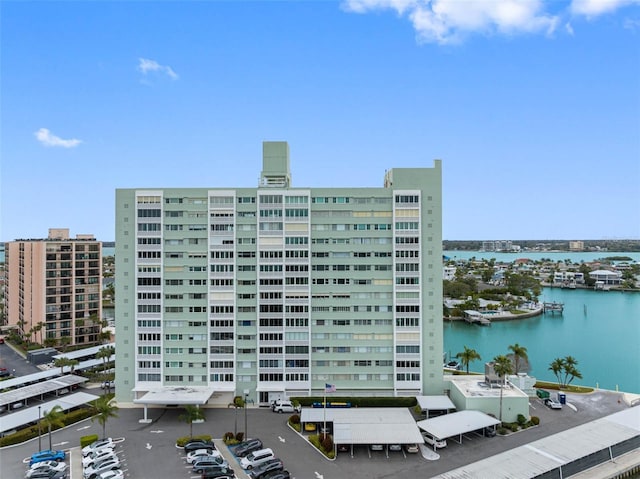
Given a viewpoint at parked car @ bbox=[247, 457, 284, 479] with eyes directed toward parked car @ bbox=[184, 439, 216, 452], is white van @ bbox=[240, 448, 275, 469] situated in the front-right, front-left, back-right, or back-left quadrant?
front-right

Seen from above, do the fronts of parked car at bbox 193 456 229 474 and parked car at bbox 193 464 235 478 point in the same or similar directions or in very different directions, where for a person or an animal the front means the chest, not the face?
same or similar directions

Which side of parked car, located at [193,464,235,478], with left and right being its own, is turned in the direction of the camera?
right

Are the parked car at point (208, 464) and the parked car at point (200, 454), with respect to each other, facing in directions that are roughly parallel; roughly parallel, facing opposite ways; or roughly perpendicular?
roughly parallel

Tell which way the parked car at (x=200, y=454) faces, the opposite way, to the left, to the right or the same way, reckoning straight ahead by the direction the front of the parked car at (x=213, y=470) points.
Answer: the same way
